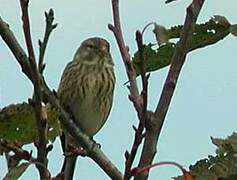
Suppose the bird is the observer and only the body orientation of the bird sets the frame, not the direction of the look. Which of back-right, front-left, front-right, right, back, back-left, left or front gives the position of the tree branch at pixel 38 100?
front-right

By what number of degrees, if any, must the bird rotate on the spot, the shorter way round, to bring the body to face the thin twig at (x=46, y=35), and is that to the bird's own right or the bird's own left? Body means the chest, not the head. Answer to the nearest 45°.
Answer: approximately 45° to the bird's own right

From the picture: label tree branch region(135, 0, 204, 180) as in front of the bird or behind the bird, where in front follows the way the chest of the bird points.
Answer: in front
